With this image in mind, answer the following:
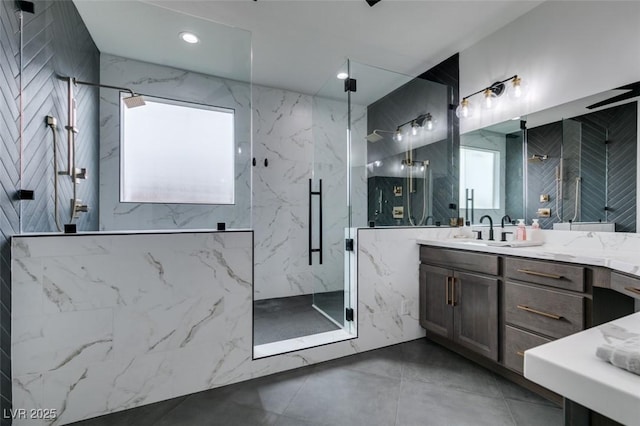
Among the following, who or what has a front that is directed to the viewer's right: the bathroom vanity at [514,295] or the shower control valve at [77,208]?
the shower control valve

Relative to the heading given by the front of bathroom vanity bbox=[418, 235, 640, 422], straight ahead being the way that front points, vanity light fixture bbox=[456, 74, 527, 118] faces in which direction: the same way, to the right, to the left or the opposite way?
the same way

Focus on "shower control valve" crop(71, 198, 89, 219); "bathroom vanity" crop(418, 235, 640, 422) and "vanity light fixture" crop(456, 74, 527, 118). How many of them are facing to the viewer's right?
1

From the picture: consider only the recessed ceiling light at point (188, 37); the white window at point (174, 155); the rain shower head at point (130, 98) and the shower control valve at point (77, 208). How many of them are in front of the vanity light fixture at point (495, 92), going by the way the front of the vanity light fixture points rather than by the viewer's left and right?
4

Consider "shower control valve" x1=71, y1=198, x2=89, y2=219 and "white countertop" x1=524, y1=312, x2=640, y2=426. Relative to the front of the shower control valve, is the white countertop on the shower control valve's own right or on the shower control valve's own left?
on the shower control valve's own right

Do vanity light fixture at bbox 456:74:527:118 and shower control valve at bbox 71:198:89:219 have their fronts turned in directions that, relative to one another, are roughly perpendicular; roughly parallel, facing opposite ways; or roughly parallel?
roughly parallel, facing opposite ways

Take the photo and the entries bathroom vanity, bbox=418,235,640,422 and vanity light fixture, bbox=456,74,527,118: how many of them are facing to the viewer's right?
0

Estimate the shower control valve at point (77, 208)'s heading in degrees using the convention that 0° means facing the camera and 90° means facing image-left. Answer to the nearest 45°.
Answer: approximately 270°

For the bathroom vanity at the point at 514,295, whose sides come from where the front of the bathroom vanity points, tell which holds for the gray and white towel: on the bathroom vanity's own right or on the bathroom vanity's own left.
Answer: on the bathroom vanity's own left

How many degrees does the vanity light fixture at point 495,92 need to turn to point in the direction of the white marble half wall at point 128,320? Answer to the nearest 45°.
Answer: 0° — it already faces it

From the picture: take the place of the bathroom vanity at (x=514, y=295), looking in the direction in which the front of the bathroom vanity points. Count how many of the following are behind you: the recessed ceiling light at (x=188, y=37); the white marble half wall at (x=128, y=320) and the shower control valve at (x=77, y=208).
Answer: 0

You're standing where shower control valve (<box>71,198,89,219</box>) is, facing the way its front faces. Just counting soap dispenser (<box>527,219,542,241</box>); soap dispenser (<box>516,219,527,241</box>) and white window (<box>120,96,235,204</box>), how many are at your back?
0

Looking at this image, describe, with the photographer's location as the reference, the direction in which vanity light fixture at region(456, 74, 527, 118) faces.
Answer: facing the viewer and to the left of the viewer

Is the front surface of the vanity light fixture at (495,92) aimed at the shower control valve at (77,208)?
yes
